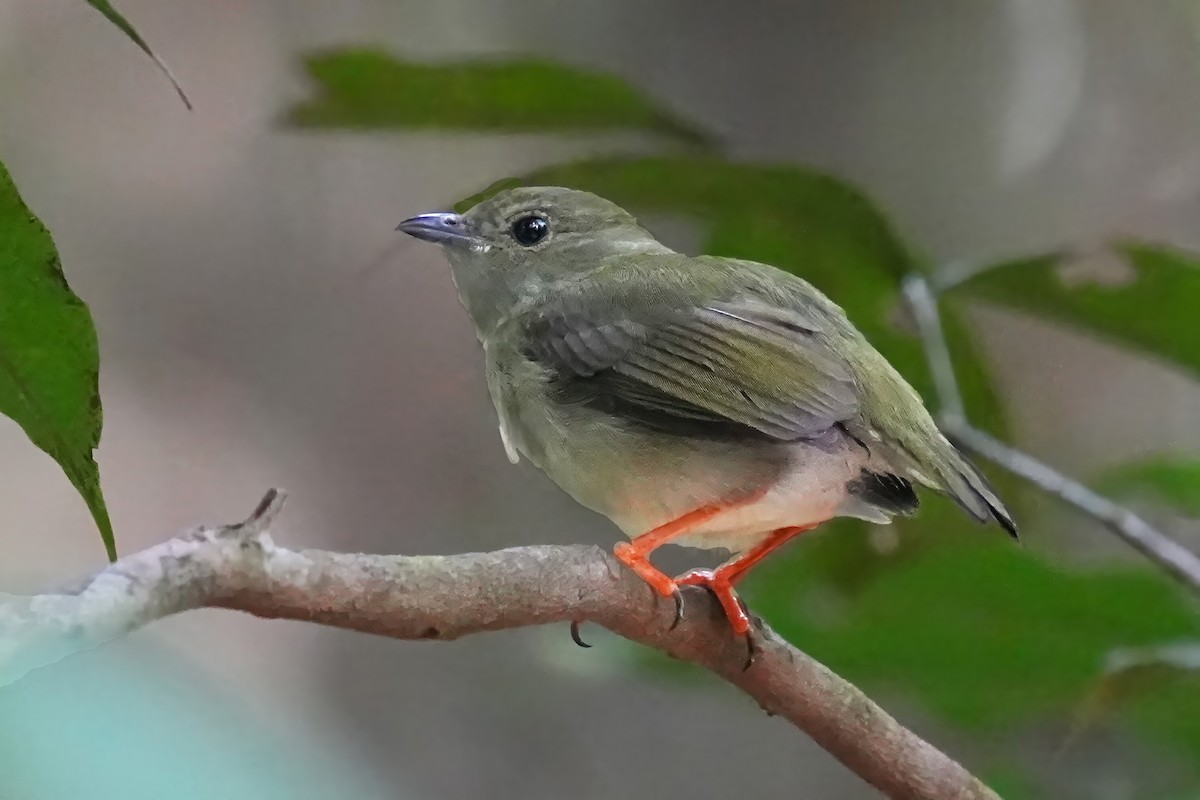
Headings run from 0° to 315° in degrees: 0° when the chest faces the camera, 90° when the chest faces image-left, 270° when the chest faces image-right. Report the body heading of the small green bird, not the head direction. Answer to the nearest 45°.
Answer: approximately 90°

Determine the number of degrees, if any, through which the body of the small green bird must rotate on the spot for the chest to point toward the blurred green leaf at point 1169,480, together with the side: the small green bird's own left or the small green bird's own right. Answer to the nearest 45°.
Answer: approximately 135° to the small green bird's own right

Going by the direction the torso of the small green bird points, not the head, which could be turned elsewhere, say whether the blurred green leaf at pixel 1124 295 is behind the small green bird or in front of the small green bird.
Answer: behind

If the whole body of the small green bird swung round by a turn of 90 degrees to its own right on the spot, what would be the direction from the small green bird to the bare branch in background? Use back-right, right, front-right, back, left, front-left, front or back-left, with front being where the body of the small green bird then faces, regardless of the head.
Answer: front-right
